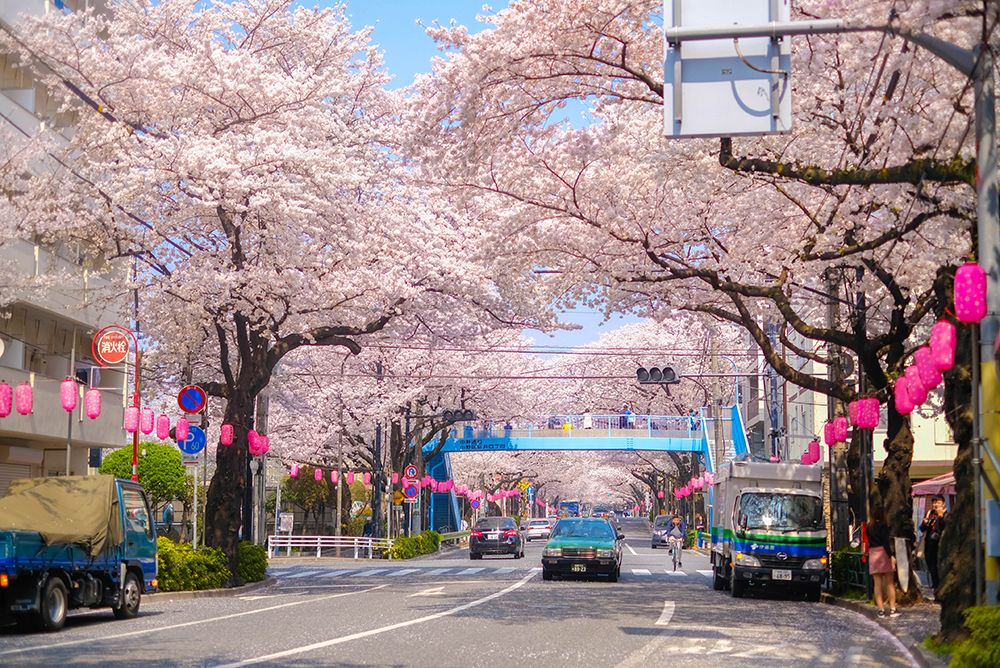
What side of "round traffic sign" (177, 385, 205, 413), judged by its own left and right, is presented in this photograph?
front

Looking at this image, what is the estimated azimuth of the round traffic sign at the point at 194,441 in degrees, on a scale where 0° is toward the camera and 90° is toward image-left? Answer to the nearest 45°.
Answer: approximately 0°

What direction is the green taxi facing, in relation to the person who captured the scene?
facing the viewer

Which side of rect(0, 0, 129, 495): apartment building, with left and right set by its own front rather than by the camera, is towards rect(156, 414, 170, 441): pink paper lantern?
front

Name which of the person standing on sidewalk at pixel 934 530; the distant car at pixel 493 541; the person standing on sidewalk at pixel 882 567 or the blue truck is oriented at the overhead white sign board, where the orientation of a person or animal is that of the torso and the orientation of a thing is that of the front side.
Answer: the person standing on sidewalk at pixel 934 530

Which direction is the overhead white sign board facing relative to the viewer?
away from the camera

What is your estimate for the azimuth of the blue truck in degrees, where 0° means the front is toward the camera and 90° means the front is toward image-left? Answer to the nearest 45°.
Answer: approximately 225°

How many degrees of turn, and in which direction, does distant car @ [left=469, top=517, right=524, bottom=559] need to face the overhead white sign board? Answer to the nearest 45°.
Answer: approximately 180°

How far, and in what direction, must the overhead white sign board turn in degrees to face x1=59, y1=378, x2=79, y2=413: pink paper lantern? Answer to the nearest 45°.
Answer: approximately 45° to its left
